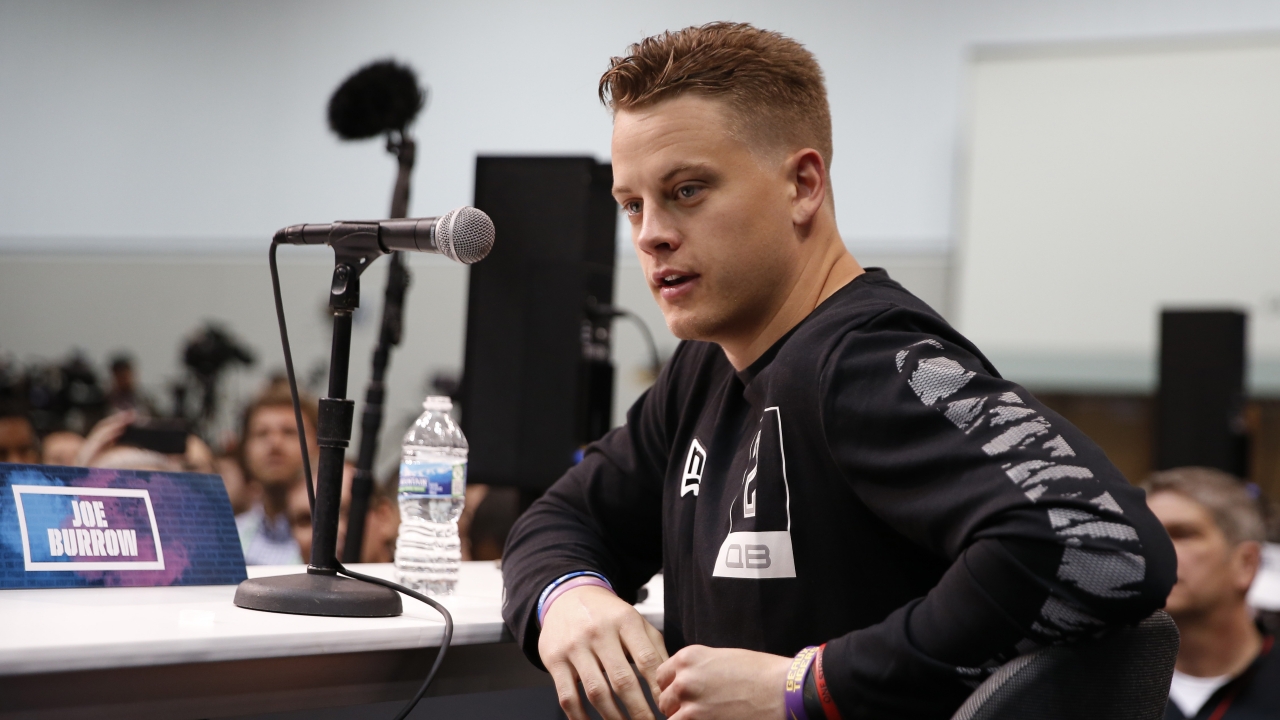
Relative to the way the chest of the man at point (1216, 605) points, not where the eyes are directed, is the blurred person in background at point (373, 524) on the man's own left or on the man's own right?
on the man's own right

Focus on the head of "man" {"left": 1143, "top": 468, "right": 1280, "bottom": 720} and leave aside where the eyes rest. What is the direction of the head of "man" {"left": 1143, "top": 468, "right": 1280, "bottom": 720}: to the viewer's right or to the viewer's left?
to the viewer's left

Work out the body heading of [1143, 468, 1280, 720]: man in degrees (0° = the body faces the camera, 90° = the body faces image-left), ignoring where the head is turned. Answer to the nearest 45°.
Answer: approximately 45°

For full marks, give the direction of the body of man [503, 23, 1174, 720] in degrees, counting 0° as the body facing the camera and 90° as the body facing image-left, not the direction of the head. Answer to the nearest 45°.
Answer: approximately 45°

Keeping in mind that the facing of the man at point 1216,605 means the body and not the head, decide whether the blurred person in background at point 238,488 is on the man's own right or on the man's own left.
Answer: on the man's own right

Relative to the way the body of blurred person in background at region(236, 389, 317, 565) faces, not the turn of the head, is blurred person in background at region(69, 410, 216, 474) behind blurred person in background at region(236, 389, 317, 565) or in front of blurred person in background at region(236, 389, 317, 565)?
in front

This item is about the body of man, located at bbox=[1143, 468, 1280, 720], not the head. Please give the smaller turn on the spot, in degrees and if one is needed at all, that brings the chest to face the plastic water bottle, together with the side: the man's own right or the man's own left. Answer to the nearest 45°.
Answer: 0° — they already face it

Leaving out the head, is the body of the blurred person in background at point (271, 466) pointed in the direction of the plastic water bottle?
yes

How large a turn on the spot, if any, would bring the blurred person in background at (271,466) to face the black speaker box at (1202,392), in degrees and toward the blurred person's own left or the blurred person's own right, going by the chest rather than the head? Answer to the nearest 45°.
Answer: approximately 135° to the blurred person's own left

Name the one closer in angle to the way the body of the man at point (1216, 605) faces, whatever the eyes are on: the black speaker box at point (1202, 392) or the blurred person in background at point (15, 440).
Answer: the blurred person in background

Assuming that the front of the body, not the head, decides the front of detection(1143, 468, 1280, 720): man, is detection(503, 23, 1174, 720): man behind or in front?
in front

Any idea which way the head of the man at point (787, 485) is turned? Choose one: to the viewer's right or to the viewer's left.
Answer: to the viewer's left

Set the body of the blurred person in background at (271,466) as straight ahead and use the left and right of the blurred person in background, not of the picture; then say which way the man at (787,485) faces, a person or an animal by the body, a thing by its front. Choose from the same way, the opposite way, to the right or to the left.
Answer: to the right
